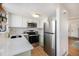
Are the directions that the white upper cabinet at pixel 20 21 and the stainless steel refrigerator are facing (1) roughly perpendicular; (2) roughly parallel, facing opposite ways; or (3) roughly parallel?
roughly perpendicular

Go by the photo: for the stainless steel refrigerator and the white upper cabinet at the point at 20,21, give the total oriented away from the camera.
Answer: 0

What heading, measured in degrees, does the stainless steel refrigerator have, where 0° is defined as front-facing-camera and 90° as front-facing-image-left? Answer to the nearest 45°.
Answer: approximately 45°

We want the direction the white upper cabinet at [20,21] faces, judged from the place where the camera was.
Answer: facing the viewer and to the right of the viewer
